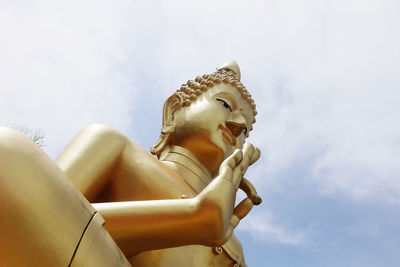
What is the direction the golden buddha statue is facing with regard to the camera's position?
facing the viewer and to the right of the viewer
